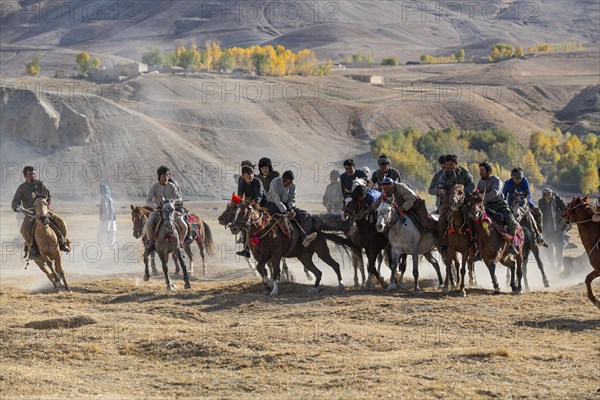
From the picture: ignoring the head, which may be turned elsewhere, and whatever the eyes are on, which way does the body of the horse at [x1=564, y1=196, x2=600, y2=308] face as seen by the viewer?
to the viewer's left

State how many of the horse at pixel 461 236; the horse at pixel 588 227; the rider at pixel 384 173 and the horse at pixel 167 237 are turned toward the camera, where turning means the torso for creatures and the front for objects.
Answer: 3

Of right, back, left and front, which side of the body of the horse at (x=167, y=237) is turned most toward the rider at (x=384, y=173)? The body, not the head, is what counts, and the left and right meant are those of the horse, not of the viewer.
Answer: left

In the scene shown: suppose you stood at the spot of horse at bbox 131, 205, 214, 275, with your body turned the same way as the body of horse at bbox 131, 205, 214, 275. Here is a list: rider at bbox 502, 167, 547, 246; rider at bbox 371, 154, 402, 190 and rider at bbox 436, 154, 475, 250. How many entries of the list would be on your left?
3

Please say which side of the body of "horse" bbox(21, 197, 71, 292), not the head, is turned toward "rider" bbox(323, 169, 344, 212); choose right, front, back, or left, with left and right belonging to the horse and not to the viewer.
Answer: left

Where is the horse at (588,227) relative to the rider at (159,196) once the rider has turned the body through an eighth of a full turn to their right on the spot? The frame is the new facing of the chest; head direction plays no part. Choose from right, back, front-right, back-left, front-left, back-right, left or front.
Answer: left

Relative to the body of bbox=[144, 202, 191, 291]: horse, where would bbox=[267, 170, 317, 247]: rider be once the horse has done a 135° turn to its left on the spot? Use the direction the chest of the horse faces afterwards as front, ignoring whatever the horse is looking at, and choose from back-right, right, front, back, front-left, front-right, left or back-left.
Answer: right

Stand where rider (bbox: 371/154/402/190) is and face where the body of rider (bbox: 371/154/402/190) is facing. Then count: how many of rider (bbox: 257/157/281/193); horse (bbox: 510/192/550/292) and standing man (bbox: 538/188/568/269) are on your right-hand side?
1

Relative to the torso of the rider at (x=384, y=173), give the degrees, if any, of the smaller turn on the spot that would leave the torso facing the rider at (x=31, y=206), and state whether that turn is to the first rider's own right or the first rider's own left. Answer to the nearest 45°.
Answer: approximately 90° to the first rider's own right
